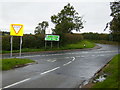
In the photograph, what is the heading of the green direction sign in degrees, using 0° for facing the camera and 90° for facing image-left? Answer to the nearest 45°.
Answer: approximately 0°

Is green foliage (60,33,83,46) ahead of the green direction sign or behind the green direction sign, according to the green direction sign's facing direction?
behind

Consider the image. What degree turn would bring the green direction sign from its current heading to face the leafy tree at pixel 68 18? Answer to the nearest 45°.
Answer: approximately 180°
